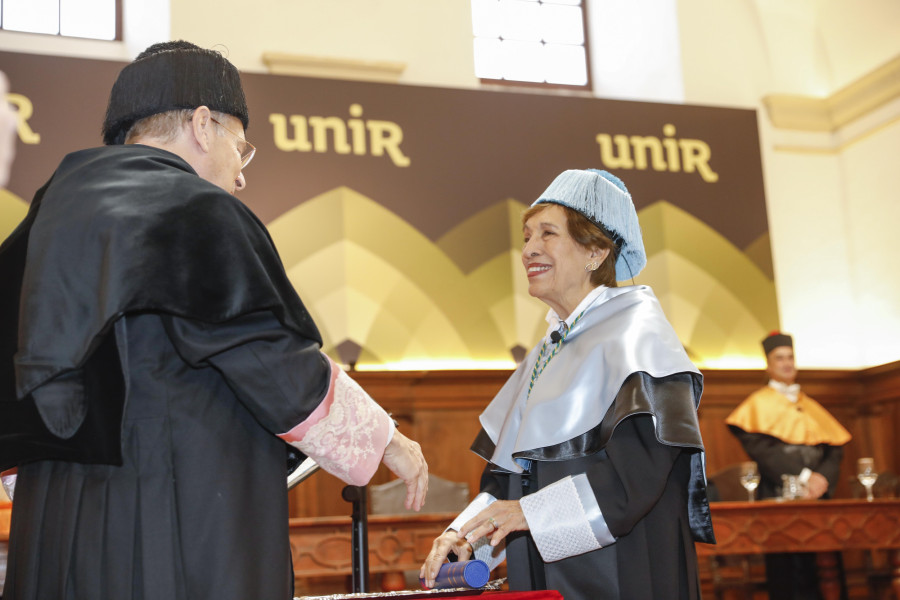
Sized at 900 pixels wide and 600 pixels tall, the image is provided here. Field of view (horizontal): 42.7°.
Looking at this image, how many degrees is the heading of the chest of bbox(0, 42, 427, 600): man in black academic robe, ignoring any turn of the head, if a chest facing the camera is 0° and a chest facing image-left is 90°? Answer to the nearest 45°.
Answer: approximately 225°

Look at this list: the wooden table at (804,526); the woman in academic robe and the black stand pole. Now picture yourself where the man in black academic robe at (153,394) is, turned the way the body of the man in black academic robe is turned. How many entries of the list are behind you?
0

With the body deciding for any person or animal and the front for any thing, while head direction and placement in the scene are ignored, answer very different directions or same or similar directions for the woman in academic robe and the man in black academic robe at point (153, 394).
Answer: very different directions

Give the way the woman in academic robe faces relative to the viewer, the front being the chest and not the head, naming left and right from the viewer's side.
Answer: facing the viewer and to the left of the viewer

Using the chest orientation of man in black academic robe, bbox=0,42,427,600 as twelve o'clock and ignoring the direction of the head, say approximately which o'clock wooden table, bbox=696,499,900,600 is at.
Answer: The wooden table is roughly at 12 o'clock from the man in black academic robe.

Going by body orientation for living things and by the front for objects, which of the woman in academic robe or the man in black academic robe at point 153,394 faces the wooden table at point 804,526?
the man in black academic robe

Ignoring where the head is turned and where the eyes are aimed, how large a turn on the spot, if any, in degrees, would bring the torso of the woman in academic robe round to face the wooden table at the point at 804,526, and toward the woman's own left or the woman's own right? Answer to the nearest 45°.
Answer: approximately 135° to the woman's own right

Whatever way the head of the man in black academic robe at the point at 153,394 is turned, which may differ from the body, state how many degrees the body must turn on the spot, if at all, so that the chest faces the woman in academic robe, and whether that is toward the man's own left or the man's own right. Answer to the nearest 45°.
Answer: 0° — they already face them

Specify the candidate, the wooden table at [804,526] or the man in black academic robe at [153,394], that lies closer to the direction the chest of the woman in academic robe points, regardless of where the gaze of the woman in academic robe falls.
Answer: the man in black academic robe
